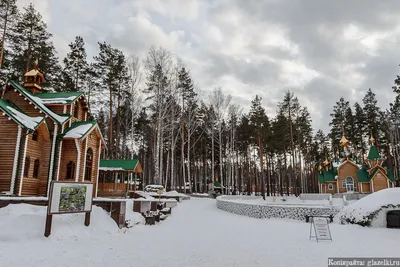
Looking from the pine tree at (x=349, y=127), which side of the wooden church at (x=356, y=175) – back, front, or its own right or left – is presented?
back

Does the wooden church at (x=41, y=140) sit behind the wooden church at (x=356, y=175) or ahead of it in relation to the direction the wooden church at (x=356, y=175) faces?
ahead

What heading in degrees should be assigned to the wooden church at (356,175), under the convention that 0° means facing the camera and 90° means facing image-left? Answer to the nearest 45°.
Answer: approximately 0°

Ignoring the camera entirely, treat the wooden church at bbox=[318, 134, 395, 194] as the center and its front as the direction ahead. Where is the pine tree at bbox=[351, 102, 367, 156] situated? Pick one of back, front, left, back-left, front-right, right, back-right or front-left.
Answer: back

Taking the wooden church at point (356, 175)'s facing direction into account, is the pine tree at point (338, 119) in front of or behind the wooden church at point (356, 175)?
behind

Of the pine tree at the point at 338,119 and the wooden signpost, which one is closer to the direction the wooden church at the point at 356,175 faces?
the wooden signpost

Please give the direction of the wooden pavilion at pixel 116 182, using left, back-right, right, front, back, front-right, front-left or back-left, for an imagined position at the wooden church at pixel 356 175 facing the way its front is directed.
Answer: front-right

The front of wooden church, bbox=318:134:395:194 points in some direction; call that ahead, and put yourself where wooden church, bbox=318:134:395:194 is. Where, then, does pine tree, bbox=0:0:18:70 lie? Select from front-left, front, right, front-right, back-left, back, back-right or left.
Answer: front-right
